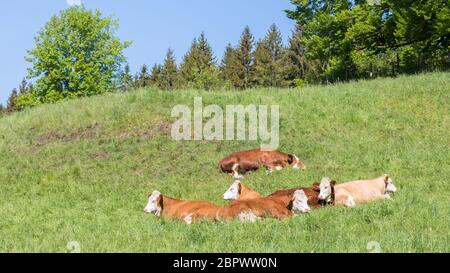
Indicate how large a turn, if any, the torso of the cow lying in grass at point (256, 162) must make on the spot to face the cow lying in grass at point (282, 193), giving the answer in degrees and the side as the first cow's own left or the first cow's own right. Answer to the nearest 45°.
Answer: approximately 90° to the first cow's own right

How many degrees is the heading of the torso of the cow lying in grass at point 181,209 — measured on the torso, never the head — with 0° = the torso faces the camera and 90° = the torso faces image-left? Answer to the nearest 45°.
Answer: approximately 90°

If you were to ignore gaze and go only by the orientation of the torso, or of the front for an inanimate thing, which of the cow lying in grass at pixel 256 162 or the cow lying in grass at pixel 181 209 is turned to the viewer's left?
the cow lying in grass at pixel 181 209

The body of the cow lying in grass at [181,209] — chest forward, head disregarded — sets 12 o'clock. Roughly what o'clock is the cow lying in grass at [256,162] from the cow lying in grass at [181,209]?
the cow lying in grass at [256,162] is roughly at 4 o'clock from the cow lying in grass at [181,209].

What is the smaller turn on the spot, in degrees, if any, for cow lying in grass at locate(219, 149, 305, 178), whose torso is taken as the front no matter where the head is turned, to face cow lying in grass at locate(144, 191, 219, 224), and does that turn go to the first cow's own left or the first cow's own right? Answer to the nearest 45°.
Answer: approximately 90° to the first cow's own right

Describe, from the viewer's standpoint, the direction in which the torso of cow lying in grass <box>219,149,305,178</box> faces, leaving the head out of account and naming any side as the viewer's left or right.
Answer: facing to the right of the viewer

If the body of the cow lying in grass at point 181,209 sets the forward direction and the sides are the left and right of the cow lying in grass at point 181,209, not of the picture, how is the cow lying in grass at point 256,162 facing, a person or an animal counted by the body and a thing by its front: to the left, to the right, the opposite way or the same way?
the opposite way

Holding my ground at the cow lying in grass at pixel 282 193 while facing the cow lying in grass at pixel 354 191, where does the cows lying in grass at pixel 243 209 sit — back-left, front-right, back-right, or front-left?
back-right

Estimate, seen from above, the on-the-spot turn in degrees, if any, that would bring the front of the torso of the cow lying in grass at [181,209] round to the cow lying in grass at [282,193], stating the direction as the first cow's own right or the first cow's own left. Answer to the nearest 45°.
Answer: approximately 180°
